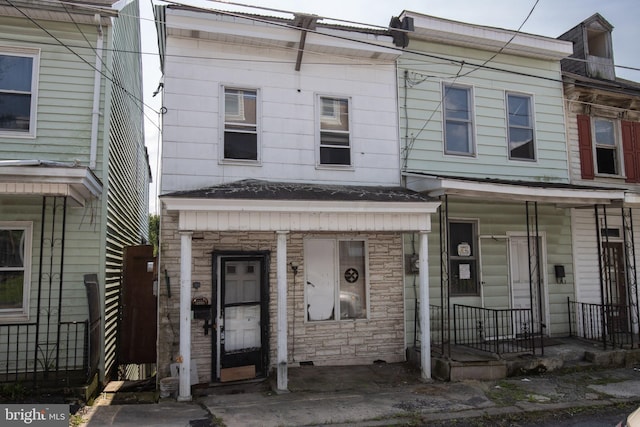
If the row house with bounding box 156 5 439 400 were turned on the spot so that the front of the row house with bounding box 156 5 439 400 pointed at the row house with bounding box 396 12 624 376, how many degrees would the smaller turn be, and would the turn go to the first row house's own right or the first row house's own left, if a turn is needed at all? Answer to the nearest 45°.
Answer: approximately 90° to the first row house's own left

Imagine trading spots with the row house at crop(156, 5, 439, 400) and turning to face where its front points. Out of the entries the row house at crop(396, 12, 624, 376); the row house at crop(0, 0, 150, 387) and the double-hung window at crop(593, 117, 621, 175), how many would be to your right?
1

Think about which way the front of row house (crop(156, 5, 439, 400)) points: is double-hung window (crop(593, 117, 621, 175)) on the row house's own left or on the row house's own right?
on the row house's own left

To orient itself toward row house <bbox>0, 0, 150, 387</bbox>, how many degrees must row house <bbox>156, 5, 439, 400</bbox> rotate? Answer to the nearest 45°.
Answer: approximately 90° to its right

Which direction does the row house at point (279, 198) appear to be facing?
toward the camera

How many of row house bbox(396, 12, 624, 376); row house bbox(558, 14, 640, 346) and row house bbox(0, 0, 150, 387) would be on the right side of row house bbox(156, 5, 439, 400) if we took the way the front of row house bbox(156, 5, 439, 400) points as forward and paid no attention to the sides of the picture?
1

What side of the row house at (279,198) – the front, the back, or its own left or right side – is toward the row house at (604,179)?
left
